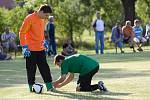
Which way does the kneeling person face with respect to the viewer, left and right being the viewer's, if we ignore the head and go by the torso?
facing to the left of the viewer

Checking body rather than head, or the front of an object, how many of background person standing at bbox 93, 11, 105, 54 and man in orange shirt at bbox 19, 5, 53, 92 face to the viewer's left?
0

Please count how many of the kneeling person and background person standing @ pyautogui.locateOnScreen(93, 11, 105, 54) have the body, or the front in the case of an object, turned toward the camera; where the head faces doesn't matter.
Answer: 1

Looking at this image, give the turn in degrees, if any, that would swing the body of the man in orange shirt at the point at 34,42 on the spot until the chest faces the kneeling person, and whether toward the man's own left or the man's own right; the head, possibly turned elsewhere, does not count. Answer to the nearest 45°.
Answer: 0° — they already face them

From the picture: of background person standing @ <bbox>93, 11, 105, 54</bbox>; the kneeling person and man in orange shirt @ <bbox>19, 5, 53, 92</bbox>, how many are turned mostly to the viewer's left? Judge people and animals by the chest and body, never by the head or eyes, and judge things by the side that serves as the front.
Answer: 1

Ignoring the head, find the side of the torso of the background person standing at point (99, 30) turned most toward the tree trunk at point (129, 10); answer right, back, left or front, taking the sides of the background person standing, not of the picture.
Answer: back

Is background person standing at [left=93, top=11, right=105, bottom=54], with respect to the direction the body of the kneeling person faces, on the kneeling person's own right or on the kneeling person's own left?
on the kneeling person's own right

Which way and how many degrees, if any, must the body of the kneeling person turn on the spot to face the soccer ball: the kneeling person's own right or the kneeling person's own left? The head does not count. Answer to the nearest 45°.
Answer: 0° — they already face it

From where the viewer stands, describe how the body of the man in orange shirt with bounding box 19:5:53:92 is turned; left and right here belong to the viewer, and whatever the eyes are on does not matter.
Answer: facing the viewer and to the right of the viewer

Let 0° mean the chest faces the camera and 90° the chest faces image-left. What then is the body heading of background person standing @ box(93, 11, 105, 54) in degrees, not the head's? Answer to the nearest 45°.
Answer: approximately 0°

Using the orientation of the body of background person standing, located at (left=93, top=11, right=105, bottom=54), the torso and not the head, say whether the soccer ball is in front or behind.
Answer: in front

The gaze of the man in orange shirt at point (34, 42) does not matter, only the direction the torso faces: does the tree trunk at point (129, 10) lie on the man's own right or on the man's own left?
on the man's own left

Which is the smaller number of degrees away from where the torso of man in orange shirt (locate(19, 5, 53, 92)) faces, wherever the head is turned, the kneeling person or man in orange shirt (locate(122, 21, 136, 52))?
the kneeling person

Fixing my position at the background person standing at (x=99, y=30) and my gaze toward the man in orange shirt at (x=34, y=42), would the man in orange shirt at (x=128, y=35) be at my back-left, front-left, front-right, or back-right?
back-left

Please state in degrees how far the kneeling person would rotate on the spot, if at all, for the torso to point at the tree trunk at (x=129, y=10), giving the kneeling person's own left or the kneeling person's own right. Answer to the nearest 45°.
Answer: approximately 90° to the kneeling person's own right
